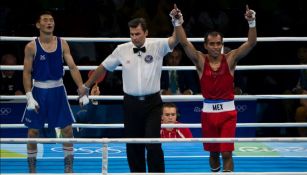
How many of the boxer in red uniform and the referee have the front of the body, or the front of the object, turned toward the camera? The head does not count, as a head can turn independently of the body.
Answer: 2

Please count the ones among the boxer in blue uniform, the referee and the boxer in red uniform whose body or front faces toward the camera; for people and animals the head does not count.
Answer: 3

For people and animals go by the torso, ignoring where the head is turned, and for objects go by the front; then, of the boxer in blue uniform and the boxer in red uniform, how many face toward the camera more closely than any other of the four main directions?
2

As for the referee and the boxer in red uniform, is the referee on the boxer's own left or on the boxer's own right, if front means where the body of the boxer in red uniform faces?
on the boxer's own right

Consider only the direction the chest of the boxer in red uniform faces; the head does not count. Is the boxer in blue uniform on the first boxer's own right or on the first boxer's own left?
on the first boxer's own right

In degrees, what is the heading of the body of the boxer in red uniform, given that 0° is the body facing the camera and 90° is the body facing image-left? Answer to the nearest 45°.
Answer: approximately 0°

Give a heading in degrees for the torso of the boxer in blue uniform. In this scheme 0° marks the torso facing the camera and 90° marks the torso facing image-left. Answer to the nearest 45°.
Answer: approximately 0°
